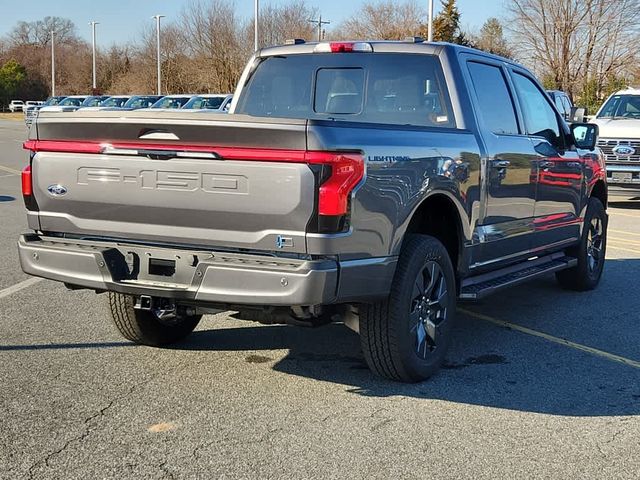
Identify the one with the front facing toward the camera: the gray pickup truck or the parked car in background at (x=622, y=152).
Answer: the parked car in background

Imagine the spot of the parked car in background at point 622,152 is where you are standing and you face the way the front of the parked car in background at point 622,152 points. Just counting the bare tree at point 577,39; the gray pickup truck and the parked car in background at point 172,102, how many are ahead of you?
1

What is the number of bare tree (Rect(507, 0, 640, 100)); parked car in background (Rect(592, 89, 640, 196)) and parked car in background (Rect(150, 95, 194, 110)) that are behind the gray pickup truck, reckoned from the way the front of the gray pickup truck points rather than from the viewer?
0

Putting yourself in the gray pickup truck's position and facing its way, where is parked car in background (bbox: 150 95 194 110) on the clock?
The parked car in background is roughly at 10 o'clock from the gray pickup truck.

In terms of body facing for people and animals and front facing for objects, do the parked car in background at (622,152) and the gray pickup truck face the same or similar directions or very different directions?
very different directions

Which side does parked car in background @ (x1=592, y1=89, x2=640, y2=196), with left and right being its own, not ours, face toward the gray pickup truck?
front

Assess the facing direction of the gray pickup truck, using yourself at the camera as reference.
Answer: facing away from the viewer and to the right of the viewer

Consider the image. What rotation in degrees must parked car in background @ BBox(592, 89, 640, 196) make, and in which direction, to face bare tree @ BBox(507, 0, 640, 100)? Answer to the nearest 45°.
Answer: approximately 180°

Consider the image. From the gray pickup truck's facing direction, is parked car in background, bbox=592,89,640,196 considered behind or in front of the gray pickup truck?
in front

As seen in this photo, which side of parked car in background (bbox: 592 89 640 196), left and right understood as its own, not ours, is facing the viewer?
front

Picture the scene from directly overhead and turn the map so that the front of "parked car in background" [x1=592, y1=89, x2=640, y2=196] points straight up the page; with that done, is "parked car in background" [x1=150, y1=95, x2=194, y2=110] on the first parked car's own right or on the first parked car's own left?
on the first parked car's own right

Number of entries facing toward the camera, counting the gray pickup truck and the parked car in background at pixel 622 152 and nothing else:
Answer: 1

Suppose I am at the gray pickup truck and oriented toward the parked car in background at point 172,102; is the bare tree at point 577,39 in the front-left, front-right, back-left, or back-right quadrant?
front-right

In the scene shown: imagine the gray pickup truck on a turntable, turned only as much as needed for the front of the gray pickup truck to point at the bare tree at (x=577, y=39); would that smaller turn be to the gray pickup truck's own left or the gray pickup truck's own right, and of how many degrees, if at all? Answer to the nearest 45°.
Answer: approximately 45° to the gray pickup truck's own left
